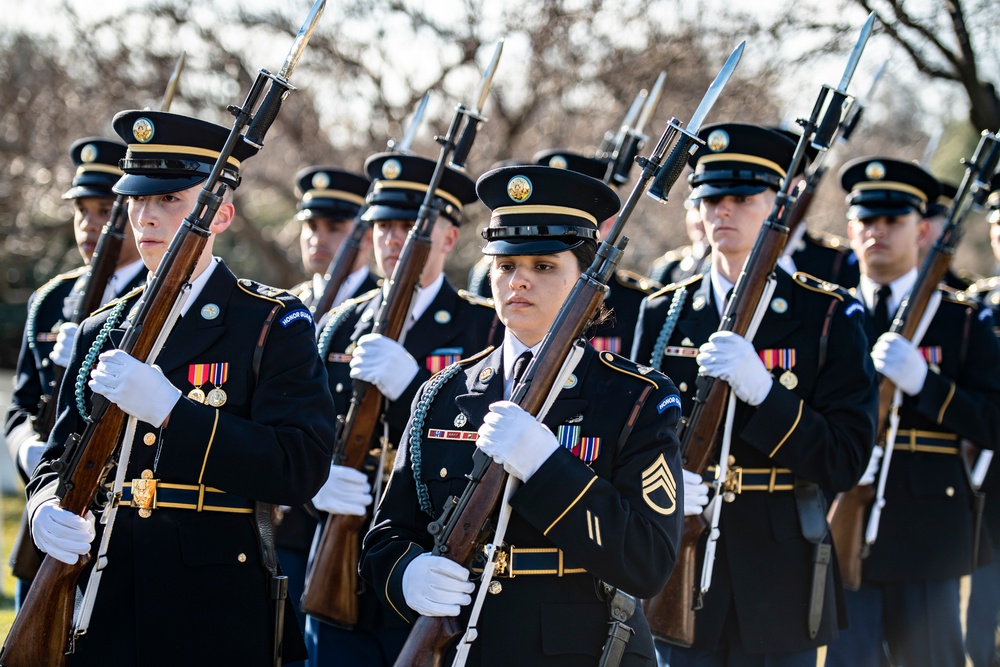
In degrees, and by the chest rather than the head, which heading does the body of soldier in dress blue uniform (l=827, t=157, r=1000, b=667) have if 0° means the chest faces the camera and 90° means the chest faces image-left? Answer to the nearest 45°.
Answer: approximately 45°

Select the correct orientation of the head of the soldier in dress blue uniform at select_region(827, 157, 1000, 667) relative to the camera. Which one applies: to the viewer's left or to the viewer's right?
to the viewer's left

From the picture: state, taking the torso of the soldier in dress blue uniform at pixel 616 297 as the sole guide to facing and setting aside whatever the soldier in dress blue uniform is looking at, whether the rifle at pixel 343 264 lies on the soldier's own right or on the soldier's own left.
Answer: on the soldier's own right

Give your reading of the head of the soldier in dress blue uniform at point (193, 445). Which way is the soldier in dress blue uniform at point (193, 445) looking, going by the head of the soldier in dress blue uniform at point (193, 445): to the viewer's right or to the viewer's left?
to the viewer's left
